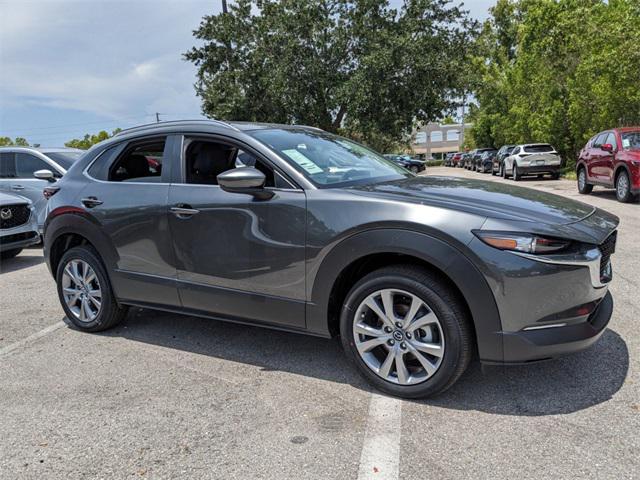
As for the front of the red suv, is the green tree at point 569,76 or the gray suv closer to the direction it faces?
the gray suv

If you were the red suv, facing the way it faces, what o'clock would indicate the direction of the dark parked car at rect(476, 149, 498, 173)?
The dark parked car is roughly at 7 o'clock from the red suv.

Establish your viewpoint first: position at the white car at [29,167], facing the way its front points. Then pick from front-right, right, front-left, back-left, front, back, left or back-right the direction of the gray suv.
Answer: front-right

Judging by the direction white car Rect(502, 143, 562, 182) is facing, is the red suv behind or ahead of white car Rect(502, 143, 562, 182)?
behind

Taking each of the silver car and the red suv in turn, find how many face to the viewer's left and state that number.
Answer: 0

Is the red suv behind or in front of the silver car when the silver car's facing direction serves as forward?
in front

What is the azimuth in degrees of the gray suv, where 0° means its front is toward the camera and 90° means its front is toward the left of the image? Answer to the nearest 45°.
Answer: approximately 315°

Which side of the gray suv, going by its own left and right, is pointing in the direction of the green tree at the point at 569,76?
left

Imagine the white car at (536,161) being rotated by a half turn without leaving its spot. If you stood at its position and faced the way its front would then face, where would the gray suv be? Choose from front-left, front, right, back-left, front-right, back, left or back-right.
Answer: front-right

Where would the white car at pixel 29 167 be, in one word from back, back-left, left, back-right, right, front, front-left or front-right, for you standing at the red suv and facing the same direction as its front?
right

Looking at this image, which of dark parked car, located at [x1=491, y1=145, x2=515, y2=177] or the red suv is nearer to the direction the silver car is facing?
the red suv

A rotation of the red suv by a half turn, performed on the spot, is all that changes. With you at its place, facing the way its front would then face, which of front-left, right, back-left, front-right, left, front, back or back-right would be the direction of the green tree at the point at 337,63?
front

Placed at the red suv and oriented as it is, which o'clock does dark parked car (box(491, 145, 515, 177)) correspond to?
The dark parked car is roughly at 7 o'clock from the red suv.

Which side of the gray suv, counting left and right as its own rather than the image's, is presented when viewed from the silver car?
back

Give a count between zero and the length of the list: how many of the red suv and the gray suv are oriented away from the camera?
0

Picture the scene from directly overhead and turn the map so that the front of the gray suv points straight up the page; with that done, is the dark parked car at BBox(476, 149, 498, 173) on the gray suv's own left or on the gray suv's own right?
on the gray suv's own left
